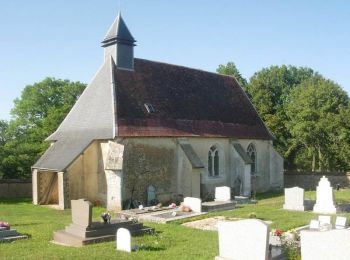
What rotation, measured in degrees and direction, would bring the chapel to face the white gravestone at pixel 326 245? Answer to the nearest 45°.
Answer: approximately 45° to its left

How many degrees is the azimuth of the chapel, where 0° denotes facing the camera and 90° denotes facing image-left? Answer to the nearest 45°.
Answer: approximately 45°

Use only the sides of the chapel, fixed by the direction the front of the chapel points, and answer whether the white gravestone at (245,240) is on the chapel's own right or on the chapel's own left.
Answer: on the chapel's own left

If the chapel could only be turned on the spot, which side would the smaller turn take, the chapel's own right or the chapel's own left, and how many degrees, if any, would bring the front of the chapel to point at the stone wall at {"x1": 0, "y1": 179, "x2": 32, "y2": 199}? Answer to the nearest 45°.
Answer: approximately 90° to the chapel's own right

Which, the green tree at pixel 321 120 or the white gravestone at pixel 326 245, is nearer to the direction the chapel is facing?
the white gravestone

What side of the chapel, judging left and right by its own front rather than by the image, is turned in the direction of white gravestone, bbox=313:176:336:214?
left

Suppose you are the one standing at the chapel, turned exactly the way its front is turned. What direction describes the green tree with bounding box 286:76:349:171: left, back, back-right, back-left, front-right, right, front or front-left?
back

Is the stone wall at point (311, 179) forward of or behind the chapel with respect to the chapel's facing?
behind

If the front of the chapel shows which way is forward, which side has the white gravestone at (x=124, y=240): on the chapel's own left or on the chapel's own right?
on the chapel's own left
